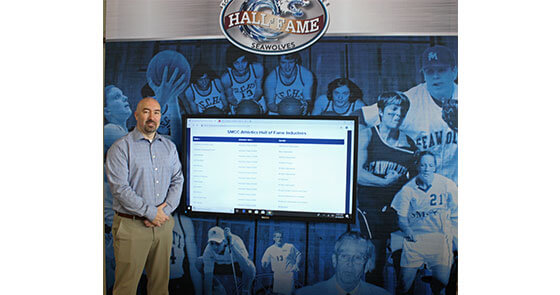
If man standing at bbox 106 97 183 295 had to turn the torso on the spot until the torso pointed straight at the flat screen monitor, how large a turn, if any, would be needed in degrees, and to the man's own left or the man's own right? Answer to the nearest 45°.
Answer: approximately 45° to the man's own left

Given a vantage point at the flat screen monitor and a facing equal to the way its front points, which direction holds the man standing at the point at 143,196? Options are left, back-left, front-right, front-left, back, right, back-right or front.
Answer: right

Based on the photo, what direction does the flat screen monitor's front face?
toward the camera

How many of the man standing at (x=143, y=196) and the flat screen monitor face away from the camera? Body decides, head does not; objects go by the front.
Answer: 0
